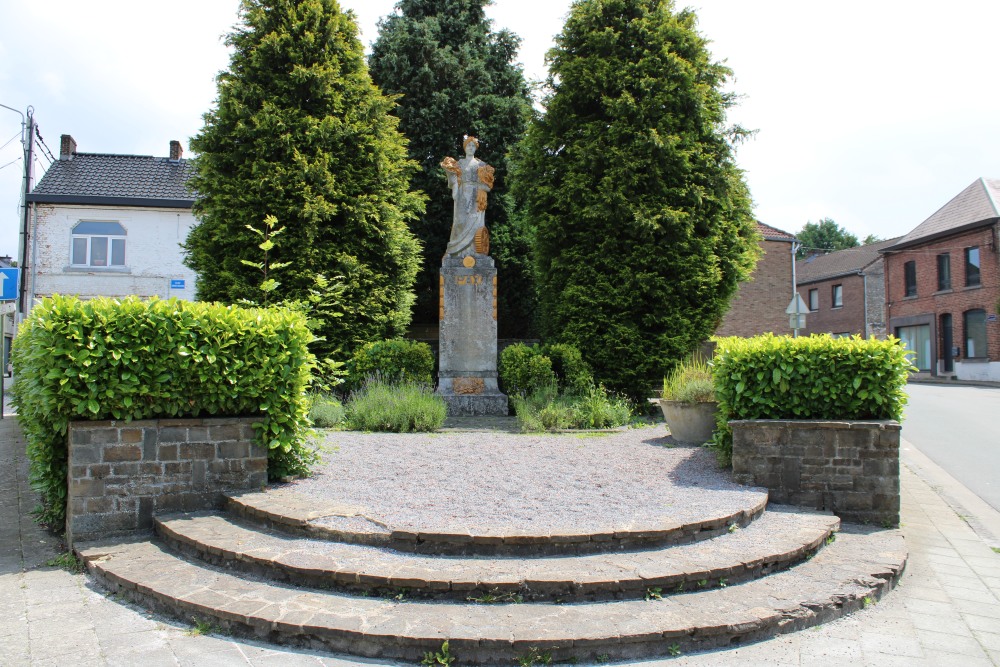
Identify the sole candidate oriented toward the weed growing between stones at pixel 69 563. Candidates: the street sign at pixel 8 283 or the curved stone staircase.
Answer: the street sign

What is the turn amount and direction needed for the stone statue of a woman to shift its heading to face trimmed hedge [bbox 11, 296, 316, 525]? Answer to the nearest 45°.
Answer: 0° — it already faces it

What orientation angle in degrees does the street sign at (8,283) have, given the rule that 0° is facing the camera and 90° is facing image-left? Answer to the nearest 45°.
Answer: approximately 0°

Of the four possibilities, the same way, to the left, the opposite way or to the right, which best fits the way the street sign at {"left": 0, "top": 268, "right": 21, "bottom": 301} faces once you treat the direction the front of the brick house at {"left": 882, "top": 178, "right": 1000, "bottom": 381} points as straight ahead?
to the left

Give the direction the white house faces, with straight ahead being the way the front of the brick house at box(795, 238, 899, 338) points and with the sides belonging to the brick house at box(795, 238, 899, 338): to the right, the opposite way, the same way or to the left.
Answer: to the left

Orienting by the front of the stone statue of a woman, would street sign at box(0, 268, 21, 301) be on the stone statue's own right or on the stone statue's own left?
on the stone statue's own right

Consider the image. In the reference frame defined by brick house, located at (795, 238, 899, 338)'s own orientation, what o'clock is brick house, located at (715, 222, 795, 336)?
brick house, located at (715, 222, 795, 336) is roughly at 11 o'clock from brick house, located at (795, 238, 899, 338).

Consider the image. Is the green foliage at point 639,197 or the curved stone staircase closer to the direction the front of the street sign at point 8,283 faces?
the curved stone staircase

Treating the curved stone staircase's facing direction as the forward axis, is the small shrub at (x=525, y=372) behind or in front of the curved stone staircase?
behind
